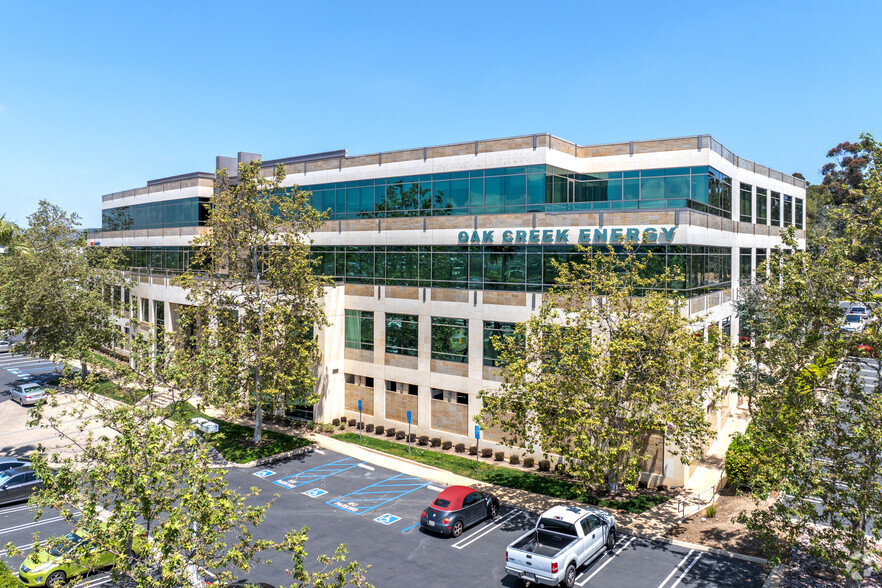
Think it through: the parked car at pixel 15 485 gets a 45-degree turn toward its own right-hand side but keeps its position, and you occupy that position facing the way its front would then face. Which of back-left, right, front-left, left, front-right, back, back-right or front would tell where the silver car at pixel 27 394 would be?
right

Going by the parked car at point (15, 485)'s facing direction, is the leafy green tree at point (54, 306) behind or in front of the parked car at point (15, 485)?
behind

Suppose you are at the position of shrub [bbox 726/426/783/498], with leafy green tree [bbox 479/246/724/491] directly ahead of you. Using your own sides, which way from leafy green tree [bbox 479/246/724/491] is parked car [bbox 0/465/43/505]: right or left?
left

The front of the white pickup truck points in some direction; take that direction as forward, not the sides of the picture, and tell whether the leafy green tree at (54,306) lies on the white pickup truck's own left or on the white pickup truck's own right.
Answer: on the white pickup truck's own left

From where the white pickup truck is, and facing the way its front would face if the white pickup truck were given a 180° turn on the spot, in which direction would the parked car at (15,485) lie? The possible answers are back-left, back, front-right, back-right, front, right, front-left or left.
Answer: front-right

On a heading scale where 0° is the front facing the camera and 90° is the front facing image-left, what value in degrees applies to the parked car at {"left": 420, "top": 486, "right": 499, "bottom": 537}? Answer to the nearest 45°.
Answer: approximately 225°

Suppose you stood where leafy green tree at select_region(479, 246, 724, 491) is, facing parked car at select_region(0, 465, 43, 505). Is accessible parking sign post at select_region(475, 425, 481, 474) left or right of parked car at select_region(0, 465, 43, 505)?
right

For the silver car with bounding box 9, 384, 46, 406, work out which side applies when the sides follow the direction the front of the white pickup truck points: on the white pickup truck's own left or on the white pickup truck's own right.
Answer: on the white pickup truck's own left

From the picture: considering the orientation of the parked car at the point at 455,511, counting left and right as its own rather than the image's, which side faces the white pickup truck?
right

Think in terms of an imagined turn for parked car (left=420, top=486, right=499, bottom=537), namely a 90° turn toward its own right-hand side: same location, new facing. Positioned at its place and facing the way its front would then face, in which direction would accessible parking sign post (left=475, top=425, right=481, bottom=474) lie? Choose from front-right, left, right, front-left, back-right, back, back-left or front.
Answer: back-left

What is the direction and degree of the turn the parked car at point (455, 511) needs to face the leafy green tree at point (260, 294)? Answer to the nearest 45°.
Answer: approximately 90° to its left

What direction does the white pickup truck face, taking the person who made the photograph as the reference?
facing away from the viewer and to the right of the viewer

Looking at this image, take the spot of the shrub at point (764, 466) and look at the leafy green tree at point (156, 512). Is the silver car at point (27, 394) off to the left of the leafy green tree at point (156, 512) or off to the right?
right
